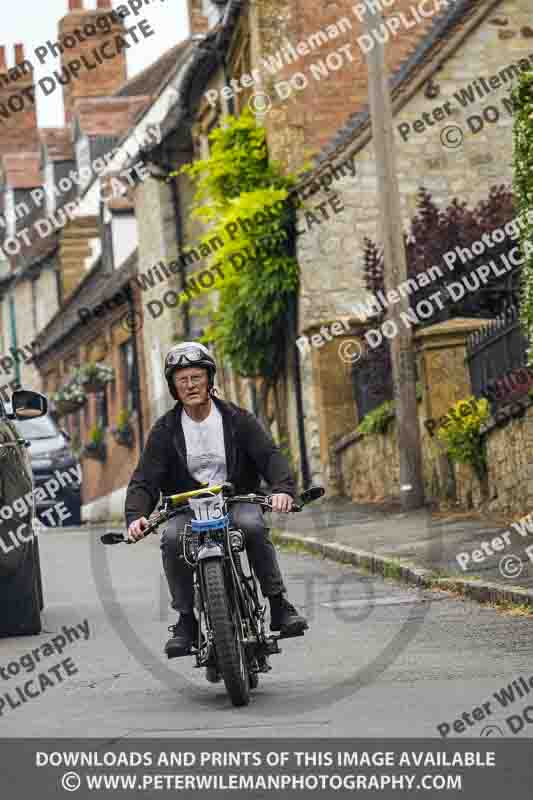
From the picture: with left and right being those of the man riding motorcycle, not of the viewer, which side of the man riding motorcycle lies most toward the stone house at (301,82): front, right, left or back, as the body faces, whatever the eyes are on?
back

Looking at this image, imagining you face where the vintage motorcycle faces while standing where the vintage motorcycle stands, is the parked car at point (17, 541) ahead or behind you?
behind

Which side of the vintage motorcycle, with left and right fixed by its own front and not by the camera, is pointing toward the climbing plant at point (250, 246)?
back

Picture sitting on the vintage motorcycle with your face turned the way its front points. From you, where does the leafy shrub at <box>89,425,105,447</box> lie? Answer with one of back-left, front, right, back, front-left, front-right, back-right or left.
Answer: back

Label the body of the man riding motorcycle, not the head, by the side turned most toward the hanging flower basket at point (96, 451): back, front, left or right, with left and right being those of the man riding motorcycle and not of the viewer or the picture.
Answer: back

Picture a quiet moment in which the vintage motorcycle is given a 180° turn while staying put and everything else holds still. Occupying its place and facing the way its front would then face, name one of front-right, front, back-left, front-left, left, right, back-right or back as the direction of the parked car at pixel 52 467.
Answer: front

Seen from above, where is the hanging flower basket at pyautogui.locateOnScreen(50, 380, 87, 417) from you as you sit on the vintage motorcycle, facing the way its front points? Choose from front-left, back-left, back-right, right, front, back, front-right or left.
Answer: back

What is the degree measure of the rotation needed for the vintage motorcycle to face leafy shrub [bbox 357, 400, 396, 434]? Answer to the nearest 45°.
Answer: approximately 180°

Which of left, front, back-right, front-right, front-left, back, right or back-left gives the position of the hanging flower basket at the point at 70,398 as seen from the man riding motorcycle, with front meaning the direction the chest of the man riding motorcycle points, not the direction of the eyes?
back

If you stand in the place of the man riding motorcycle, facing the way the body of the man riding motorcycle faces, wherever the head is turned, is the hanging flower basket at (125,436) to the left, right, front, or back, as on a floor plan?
back

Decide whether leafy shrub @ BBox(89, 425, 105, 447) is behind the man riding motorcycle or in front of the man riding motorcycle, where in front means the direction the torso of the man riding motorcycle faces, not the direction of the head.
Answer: behind

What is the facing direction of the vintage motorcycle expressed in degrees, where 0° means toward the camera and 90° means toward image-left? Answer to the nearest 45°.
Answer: approximately 0°

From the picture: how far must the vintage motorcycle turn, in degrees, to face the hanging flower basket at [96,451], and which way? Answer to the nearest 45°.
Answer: approximately 180°

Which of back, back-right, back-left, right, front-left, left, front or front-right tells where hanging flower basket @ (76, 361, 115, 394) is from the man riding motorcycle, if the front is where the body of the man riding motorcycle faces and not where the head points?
back
